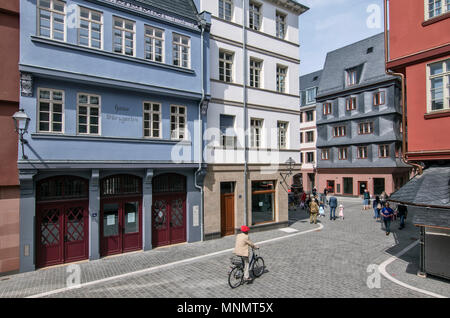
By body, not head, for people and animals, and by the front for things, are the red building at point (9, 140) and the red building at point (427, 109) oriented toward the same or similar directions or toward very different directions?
very different directions

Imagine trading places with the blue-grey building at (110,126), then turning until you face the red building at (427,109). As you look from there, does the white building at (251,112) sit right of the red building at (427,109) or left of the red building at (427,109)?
left

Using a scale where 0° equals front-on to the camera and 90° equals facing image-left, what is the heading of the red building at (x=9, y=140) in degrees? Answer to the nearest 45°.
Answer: approximately 315°

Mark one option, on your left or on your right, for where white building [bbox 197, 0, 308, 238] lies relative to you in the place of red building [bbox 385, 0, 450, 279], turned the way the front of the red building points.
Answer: on your right

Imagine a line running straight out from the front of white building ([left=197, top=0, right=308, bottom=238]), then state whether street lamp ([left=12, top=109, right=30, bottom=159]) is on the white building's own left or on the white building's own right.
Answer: on the white building's own right

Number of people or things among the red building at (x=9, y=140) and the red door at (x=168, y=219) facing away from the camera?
0

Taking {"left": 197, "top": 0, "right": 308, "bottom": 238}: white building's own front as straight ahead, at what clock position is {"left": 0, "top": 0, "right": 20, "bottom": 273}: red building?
The red building is roughly at 3 o'clock from the white building.

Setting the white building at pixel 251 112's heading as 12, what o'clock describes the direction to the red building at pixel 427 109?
The red building is roughly at 12 o'clock from the white building.

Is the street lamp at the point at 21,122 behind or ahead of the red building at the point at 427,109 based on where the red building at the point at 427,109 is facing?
ahead

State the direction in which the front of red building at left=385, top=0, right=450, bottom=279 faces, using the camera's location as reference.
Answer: facing the viewer and to the left of the viewer

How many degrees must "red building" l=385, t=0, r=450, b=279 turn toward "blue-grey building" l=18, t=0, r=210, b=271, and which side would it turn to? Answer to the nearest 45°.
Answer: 0° — it already faces it

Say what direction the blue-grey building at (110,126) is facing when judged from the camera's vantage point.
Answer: facing the viewer and to the right of the viewer

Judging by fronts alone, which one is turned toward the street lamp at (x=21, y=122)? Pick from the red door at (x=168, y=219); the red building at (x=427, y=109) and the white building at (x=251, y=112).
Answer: the red building

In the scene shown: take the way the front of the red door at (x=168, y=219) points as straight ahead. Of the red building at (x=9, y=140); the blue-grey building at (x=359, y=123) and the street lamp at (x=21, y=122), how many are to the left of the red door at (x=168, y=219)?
1

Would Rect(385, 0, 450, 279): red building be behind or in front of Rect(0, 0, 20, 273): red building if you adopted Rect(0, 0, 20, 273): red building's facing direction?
in front
